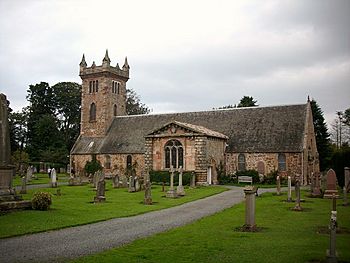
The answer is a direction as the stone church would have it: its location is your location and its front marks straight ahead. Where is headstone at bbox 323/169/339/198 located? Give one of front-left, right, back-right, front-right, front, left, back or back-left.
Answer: front-left

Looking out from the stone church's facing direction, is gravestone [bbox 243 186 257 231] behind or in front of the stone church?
in front

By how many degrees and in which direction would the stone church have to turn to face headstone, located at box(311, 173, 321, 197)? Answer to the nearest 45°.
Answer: approximately 45° to its left

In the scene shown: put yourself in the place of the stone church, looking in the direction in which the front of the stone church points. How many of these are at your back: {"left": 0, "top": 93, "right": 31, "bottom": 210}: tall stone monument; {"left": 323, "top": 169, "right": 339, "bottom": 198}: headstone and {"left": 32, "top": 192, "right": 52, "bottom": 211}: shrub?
0

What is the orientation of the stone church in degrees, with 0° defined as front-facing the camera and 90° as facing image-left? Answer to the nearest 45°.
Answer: approximately 45°

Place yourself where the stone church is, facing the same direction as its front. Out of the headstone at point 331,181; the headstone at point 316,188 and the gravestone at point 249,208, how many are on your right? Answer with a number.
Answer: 0
